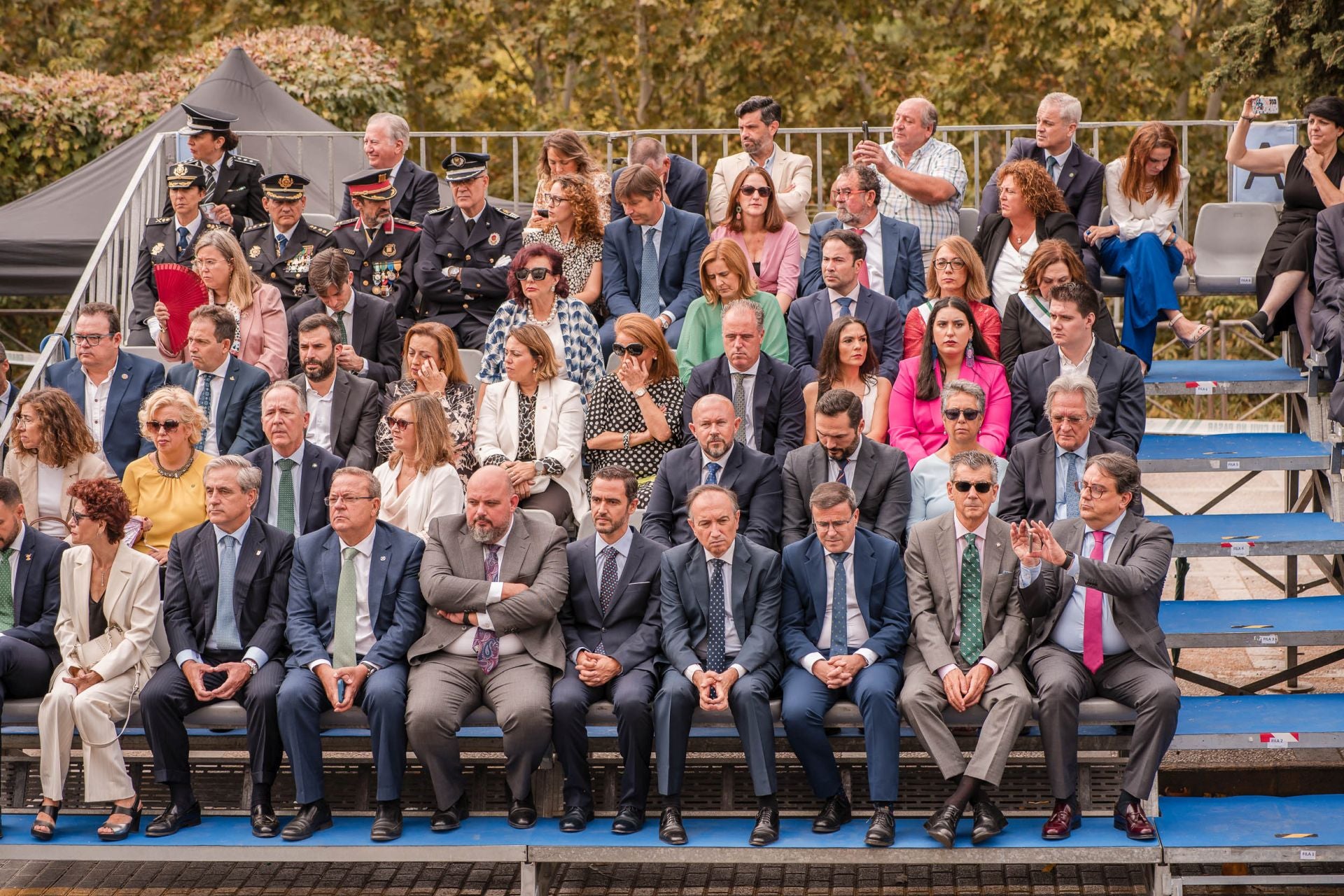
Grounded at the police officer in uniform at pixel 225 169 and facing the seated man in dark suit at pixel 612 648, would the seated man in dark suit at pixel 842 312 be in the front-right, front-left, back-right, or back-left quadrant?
front-left

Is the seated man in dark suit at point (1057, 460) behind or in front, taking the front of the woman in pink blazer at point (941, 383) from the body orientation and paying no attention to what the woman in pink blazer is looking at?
in front

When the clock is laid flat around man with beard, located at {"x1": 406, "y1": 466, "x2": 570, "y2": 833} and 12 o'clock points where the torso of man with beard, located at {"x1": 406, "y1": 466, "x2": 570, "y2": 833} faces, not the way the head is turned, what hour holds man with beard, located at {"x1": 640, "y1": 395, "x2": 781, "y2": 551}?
man with beard, located at {"x1": 640, "y1": 395, "x2": 781, "y2": 551} is roughly at 8 o'clock from man with beard, located at {"x1": 406, "y1": 466, "x2": 570, "y2": 833}.

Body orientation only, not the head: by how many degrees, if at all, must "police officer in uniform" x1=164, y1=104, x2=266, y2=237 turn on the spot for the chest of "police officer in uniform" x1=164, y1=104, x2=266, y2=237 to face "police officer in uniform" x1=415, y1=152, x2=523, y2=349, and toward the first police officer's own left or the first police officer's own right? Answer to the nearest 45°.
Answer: approximately 90° to the first police officer's own left

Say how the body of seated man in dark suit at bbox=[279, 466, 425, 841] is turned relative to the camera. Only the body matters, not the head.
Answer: toward the camera

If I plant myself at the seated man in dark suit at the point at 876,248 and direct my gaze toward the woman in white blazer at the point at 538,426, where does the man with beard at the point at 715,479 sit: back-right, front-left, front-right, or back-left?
front-left

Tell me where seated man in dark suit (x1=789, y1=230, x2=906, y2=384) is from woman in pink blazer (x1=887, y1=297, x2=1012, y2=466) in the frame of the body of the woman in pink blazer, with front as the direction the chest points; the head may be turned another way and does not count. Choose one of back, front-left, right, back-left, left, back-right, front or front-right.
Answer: back-right

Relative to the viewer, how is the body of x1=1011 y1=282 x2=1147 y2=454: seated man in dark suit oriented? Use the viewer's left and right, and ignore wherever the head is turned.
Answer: facing the viewer

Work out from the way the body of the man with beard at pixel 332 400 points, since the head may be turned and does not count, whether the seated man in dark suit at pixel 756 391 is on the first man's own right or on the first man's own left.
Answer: on the first man's own left

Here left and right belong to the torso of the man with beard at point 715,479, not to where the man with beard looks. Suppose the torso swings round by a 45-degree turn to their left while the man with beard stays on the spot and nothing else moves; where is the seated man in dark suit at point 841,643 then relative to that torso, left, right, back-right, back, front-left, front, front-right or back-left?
front

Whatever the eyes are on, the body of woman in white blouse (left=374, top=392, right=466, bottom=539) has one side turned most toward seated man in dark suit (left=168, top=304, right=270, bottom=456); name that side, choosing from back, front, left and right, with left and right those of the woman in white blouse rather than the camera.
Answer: right

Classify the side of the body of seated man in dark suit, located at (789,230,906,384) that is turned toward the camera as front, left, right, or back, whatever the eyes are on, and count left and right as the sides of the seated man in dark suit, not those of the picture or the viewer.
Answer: front
